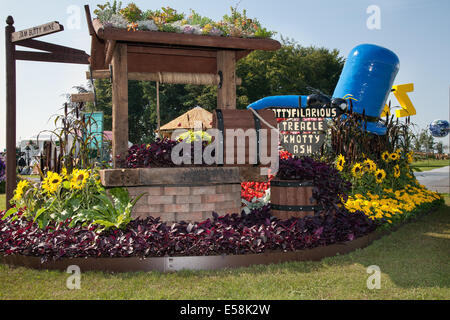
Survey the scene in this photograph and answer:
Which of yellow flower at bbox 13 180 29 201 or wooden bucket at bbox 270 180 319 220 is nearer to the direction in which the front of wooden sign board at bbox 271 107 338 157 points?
the wooden bucket

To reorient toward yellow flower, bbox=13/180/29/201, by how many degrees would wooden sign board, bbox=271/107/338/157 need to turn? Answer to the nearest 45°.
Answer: approximately 45° to its right

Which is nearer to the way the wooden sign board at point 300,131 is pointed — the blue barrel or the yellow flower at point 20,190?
the yellow flower

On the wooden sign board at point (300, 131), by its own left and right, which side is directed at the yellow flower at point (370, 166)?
left

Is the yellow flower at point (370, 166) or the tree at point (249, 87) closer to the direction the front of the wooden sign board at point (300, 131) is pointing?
the yellow flower

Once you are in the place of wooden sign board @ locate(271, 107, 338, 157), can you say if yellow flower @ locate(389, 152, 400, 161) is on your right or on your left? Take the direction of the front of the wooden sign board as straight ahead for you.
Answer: on your left

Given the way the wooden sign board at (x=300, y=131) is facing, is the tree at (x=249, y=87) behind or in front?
behind

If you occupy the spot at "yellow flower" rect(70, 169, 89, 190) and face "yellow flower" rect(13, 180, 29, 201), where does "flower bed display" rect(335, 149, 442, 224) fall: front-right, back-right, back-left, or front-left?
back-right

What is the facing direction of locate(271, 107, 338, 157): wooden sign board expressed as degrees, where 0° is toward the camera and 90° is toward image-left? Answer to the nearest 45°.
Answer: approximately 0°
